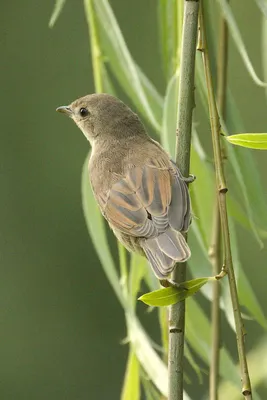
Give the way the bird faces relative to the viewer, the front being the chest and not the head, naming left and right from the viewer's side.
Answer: facing away from the viewer and to the left of the viewer

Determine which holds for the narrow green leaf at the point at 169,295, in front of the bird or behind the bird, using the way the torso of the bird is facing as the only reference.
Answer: behind
